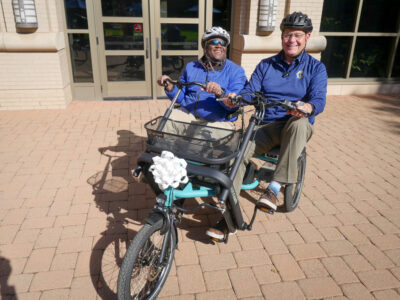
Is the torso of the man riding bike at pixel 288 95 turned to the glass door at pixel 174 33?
no

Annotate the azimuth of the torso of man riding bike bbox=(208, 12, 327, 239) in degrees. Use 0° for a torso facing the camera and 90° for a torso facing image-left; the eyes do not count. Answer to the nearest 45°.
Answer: approximately 45°

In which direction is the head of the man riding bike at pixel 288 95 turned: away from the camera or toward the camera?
toward the camera
